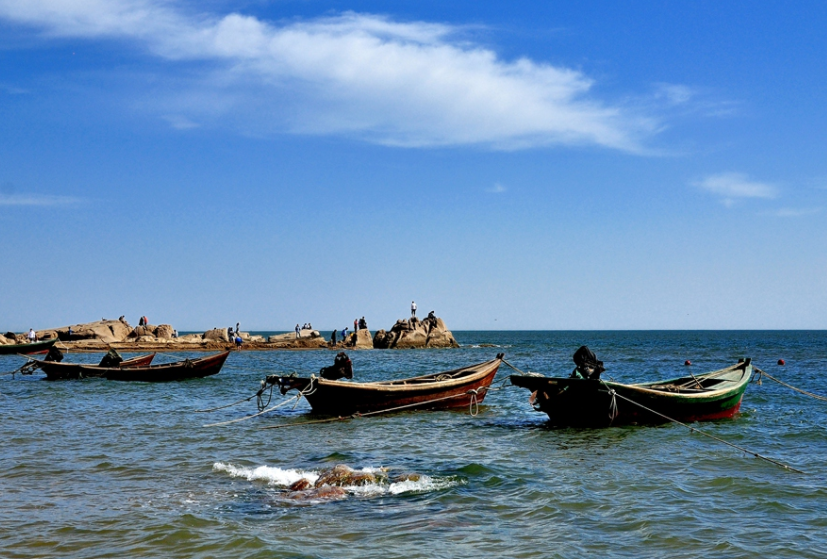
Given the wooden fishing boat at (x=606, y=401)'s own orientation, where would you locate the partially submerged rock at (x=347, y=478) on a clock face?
The partially submerged rock is roughly at 4 o'clock from the wooden fishing boat.

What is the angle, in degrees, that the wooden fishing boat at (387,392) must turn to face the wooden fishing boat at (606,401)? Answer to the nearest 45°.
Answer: approximately 45° to its right

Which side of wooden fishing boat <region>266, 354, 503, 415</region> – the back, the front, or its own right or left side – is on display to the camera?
right

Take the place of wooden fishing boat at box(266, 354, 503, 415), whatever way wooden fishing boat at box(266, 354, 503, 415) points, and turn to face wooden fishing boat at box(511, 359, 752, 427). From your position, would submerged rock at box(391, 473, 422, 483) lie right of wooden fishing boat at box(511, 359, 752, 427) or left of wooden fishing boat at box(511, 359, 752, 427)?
right

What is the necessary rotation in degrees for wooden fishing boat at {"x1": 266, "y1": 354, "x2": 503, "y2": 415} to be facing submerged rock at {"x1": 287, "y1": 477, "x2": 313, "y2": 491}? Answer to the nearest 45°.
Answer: approximately 90° to its right

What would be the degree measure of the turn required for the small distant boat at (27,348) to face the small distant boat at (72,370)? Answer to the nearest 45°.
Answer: approximately 90° to its right

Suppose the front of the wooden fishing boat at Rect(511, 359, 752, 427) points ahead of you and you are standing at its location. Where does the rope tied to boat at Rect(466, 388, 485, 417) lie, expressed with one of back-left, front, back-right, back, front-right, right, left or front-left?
back-left

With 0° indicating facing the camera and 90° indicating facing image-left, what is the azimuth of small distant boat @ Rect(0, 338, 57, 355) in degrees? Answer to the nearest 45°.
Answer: approximately 270°

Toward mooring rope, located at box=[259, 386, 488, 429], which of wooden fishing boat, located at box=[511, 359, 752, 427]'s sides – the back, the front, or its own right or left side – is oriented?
back

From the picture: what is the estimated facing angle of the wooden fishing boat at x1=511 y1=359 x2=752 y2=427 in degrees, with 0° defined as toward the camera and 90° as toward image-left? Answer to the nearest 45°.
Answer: approximately 270°

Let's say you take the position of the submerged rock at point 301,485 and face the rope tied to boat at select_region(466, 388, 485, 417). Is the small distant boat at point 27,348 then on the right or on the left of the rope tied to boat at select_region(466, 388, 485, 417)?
left

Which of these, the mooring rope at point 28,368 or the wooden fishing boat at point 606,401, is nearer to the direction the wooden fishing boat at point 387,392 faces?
the wooden fishing boat

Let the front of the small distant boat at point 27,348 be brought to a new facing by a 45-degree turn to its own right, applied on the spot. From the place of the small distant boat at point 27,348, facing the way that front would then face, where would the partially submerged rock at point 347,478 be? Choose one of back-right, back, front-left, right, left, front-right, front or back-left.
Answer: front-right

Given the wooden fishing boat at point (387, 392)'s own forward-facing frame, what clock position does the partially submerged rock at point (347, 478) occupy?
The partially submerged rock is roughly at 3 o'clock from the wooden fishing boat.

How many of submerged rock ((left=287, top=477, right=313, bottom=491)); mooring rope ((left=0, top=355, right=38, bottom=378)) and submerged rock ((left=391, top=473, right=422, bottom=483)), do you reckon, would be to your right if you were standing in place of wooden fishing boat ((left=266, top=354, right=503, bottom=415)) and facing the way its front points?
2

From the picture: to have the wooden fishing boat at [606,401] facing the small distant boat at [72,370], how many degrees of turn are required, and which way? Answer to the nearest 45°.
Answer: approximately 135° to its left

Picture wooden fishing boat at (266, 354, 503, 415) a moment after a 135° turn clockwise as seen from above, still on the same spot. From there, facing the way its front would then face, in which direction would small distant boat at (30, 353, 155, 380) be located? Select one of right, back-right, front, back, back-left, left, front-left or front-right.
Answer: right
